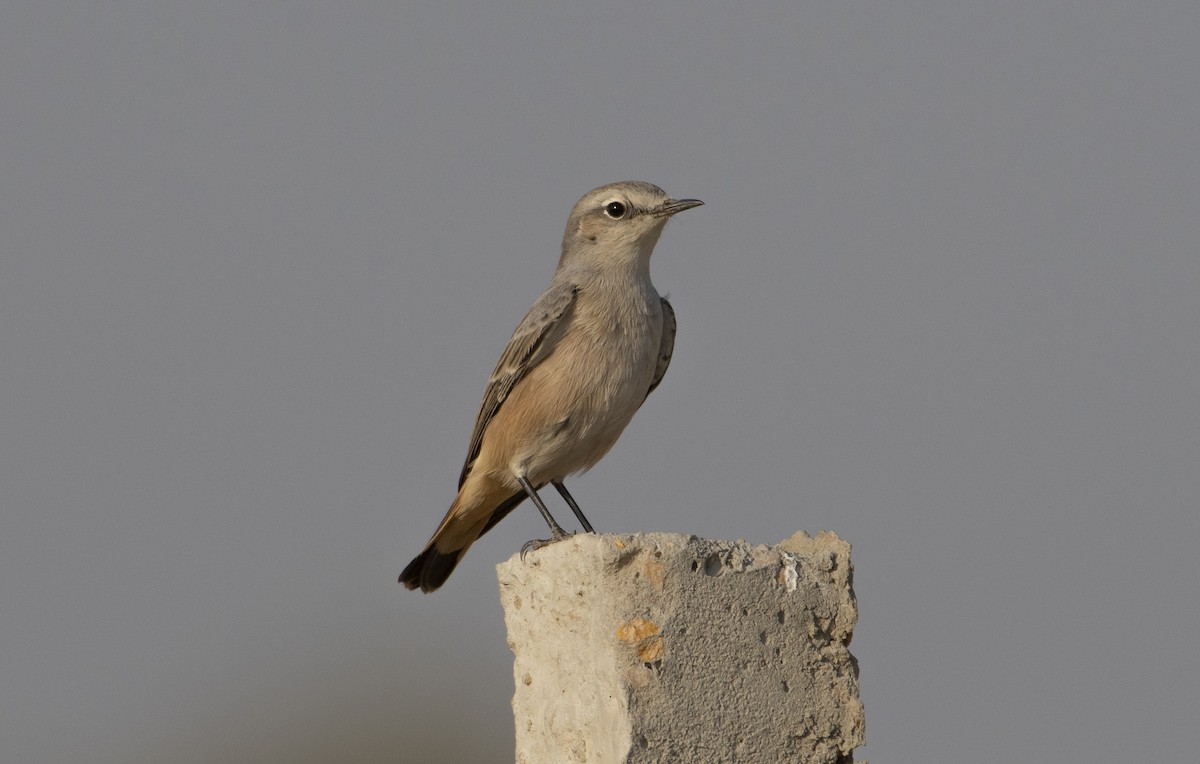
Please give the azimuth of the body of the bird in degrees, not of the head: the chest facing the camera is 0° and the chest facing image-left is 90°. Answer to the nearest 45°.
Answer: approximately 315°
